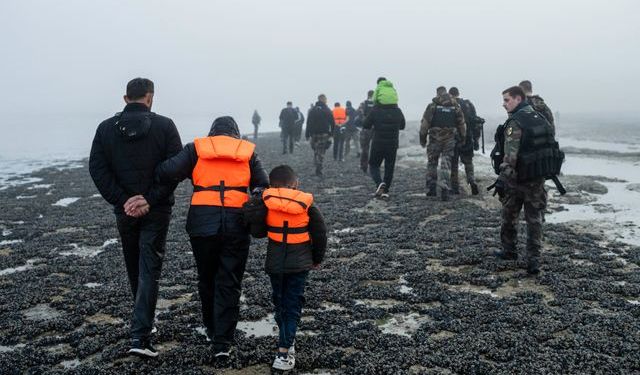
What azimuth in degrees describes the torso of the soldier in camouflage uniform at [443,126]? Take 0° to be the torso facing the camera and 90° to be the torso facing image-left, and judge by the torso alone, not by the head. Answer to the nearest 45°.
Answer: approximately 180°

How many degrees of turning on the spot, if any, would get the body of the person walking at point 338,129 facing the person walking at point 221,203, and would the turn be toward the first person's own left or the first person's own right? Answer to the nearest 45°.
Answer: approximately 180°

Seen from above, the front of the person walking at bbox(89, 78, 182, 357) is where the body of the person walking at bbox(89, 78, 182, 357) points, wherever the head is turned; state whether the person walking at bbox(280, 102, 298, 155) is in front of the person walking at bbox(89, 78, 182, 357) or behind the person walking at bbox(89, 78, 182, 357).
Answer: in front

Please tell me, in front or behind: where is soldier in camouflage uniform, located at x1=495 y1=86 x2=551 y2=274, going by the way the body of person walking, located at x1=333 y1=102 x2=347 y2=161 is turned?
behind

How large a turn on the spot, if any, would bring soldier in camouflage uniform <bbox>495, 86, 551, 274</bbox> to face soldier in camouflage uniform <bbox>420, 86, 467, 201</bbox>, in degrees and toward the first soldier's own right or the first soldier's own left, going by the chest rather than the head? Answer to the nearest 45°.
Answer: approximately 45° to the first soldier's own right

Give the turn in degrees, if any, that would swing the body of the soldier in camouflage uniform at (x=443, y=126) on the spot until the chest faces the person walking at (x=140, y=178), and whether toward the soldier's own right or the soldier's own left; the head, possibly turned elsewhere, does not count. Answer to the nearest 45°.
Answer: approximately 180°

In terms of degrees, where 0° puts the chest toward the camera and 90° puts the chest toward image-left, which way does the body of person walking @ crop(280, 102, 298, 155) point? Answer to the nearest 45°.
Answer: approximately 180°

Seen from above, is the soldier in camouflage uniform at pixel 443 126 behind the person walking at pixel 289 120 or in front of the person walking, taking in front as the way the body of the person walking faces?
behind

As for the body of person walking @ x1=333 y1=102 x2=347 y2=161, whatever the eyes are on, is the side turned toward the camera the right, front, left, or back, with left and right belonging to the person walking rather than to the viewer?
back

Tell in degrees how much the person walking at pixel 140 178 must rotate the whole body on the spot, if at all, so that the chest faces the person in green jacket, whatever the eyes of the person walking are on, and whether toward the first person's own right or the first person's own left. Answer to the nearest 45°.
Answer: approximately 45° to the first person's own right

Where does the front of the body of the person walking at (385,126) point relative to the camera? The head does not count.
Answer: away from the camera

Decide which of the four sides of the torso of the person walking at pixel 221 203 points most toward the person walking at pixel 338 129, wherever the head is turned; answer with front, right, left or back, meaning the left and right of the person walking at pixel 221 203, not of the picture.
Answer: front
